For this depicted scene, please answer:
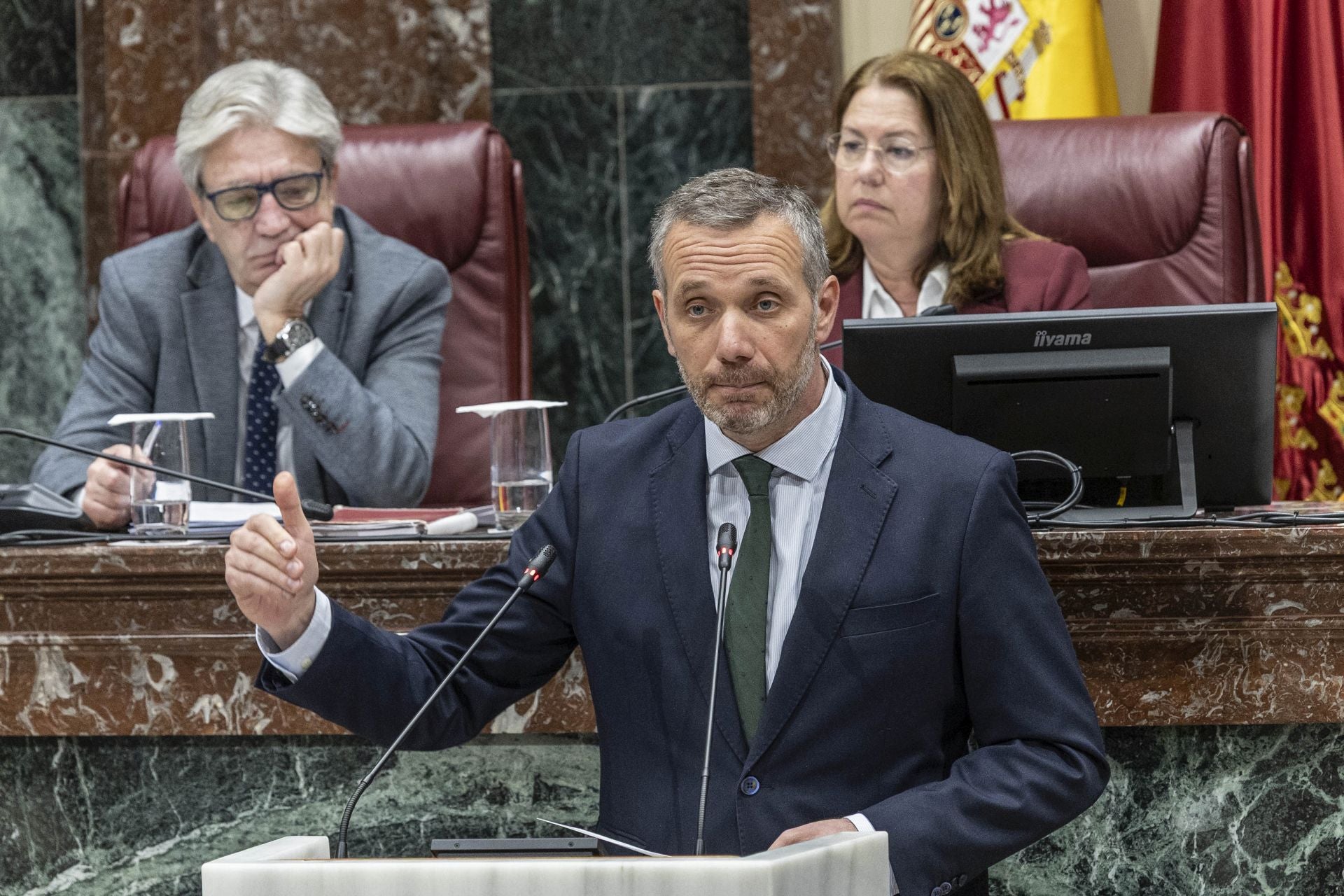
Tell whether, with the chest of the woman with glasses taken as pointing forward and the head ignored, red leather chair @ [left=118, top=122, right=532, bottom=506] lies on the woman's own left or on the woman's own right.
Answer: on the woman's own right

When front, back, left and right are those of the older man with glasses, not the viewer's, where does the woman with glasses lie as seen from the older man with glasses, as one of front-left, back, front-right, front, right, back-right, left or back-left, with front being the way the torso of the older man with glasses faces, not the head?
left

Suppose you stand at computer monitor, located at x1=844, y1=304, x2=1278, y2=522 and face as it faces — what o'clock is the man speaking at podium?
The man speaking at podium is roughly at 7 o'clock from the computer monitor.

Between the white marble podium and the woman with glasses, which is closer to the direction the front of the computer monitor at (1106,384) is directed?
the woman with glasses

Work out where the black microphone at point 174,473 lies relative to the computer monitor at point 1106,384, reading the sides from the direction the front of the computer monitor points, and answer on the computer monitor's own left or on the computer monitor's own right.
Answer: on the computer monitor's own left

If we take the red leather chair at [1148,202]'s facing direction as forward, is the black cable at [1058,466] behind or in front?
in front

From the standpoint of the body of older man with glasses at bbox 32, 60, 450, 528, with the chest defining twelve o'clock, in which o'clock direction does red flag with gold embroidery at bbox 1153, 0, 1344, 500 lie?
The red flag with gold embroidery is roughly at 9 o'clock from the older man with glasses.

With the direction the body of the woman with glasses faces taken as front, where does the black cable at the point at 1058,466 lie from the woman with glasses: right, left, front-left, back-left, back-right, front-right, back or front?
front-left
